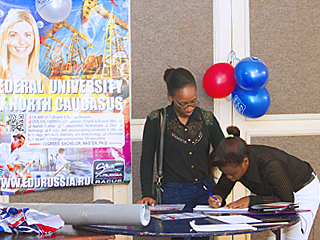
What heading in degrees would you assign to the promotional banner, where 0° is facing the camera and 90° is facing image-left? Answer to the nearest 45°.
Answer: approximately 0°

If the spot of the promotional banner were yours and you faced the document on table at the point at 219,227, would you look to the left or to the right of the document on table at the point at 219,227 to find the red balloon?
left

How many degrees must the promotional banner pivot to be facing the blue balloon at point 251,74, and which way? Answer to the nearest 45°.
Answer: approximately 45° to its left

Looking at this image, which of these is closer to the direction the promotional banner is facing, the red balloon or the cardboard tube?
the cardboard tube

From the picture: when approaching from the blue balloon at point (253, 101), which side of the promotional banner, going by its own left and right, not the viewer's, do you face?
left

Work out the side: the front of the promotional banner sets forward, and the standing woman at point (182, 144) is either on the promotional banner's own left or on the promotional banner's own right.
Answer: on the promotional banner's own left

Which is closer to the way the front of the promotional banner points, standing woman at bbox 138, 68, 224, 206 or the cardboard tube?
the cardboard tube

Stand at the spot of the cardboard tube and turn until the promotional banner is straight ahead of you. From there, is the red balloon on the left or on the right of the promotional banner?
right

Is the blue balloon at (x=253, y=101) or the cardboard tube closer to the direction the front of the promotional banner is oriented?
the cardboard tube

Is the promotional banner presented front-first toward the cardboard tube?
yes
